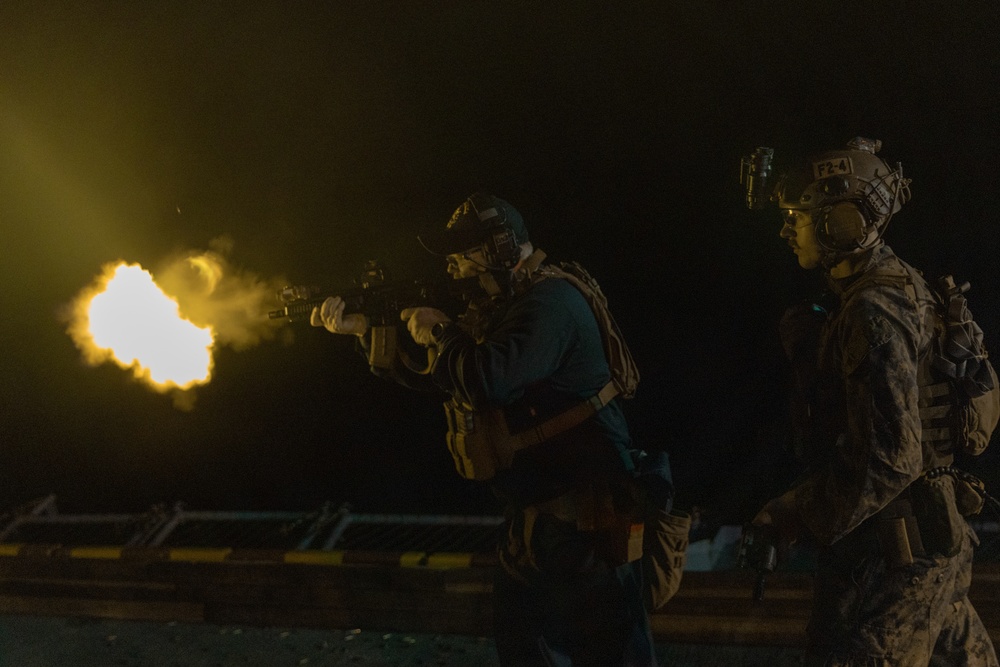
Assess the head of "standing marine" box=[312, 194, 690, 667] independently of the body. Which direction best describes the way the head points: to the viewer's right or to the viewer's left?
to the viewer's left

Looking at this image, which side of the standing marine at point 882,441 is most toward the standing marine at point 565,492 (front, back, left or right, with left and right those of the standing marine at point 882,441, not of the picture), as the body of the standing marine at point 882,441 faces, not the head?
front

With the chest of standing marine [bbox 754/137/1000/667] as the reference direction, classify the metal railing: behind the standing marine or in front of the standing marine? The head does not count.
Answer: in front

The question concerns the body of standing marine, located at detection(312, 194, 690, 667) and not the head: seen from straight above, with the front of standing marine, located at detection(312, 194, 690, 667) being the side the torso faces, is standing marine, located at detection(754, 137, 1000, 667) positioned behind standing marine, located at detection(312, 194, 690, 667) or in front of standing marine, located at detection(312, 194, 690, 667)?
behind

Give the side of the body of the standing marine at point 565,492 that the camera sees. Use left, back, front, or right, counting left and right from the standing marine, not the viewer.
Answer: left

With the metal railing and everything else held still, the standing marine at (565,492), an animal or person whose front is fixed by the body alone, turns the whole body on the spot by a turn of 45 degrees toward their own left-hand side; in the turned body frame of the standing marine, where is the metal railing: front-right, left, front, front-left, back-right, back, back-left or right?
right

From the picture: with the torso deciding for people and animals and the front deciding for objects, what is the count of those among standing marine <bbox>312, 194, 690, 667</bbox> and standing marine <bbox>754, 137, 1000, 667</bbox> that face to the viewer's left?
2

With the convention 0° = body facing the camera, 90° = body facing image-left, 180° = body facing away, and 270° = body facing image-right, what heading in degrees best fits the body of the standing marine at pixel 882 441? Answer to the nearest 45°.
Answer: approximately 90°

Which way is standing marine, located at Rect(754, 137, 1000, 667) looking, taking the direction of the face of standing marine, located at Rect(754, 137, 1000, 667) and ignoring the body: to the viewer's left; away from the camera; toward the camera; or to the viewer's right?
to the viewer's left
